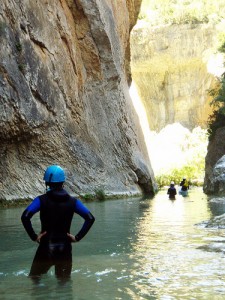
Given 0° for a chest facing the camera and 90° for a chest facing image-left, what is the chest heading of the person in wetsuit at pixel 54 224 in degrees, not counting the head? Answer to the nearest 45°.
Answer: approximately 180°

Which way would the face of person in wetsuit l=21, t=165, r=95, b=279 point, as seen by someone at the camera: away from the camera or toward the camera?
away from the camera

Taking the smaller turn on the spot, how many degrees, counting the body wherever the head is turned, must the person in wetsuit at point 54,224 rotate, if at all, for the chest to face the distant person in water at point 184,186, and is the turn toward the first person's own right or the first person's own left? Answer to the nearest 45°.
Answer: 0° — they already face them
